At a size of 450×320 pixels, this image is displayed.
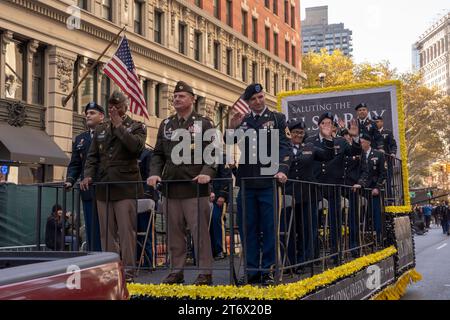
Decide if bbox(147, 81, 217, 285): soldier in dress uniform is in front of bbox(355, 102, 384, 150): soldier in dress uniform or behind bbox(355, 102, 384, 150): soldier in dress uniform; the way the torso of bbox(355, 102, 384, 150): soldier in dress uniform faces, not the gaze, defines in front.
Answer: in front

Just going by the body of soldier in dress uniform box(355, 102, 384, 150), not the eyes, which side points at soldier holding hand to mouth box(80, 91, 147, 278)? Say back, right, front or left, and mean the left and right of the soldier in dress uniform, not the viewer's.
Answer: front

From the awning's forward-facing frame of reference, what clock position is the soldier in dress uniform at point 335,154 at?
The soldier in dress uniform is roughly at 1 o'clock from the awning.

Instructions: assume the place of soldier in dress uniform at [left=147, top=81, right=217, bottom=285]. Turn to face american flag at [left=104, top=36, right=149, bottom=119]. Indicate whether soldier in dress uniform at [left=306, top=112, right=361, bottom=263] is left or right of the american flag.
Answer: right

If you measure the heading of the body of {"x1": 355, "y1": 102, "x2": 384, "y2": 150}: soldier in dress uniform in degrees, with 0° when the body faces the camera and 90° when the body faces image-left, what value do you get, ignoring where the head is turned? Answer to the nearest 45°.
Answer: approximately 45°

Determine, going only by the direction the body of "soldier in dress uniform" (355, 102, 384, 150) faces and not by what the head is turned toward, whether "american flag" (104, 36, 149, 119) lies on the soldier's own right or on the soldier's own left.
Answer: on the soldier's own right

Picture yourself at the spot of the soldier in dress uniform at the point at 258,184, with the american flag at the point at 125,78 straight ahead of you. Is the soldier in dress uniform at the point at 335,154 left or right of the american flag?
right

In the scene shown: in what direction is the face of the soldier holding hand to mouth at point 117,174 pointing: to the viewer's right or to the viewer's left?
to the viewer's left

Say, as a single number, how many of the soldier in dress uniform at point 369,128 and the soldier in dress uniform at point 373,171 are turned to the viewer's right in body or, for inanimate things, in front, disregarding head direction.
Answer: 0
